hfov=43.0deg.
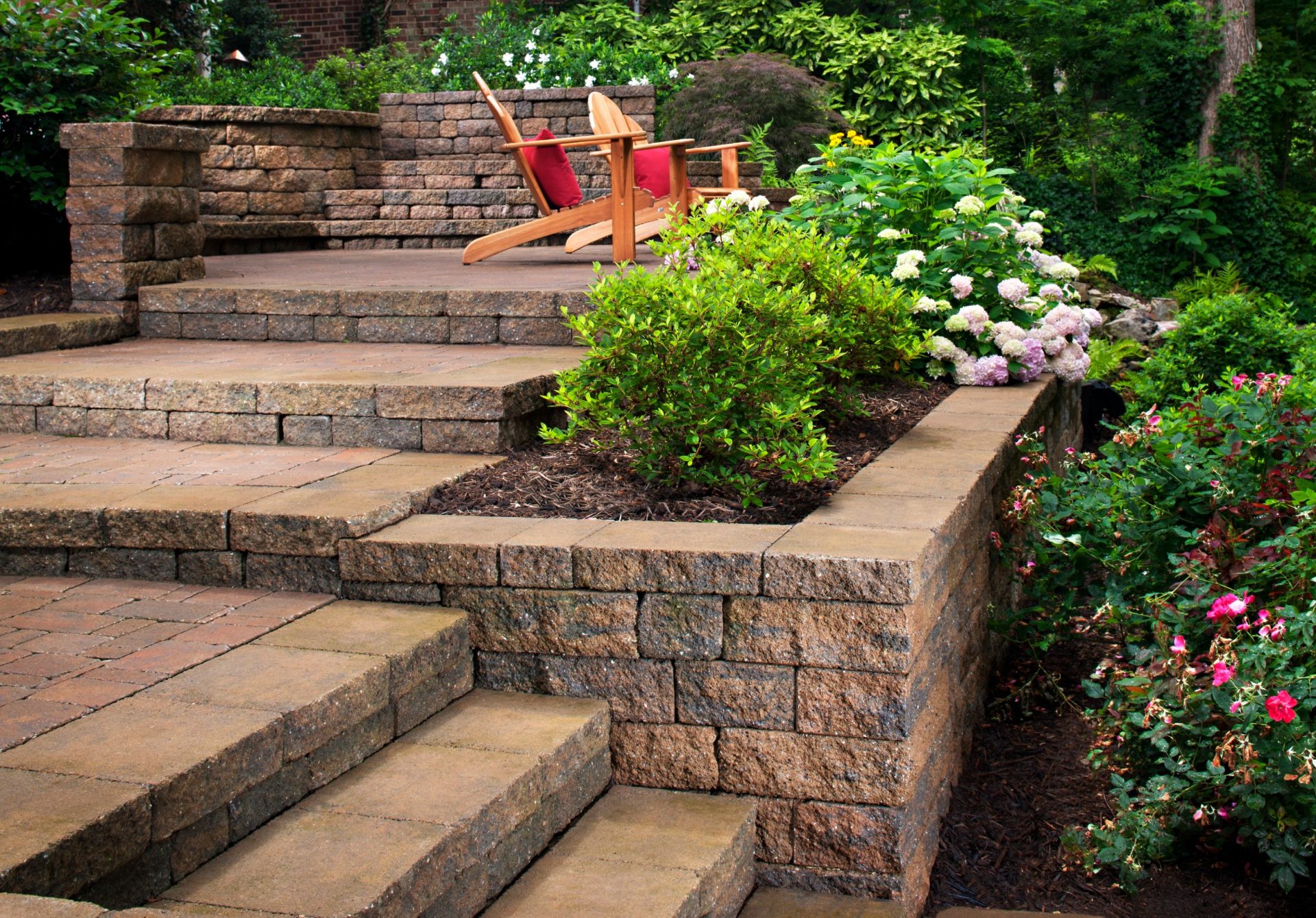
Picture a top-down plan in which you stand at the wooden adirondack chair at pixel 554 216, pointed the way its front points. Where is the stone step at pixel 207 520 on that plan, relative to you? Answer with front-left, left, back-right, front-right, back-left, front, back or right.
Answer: right

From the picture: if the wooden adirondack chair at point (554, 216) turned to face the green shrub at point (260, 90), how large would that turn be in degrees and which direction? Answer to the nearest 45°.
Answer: approximately 135° to its left

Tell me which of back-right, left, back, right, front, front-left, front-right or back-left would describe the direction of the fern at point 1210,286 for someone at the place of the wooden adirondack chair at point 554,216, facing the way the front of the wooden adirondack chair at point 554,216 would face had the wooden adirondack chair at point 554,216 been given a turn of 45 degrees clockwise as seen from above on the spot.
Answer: left

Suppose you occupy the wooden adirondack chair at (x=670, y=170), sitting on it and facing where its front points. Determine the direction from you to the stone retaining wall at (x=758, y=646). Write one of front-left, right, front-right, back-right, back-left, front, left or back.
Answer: front-right

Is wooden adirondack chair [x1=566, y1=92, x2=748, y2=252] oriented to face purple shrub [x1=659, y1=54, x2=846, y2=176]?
no

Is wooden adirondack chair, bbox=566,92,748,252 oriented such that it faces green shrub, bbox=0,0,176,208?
no

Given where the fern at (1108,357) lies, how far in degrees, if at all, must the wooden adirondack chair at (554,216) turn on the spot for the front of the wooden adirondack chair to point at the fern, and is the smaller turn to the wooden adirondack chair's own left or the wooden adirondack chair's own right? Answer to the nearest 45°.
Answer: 0° — it already faces it

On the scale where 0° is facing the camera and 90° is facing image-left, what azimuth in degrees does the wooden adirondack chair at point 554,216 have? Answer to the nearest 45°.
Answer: approximately 270°

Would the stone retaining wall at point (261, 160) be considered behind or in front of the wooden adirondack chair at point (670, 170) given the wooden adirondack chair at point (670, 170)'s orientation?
behind

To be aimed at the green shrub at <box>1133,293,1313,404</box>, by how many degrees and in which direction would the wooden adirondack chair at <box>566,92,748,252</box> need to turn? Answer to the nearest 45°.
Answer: approximately 45° to its left

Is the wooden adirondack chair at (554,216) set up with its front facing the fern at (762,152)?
no

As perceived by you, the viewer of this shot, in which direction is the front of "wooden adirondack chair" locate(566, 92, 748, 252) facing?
facing the viewer and to the right of the viewer

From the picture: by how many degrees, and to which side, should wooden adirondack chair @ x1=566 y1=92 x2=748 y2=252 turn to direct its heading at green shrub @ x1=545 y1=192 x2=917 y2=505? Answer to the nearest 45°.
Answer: approximately 45° to its right

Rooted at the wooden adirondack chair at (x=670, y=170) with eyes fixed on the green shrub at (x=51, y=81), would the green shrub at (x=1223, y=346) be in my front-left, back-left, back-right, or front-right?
back-left

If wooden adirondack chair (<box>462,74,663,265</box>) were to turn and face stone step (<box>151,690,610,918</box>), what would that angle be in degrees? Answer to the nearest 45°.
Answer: approximately 90° to its right

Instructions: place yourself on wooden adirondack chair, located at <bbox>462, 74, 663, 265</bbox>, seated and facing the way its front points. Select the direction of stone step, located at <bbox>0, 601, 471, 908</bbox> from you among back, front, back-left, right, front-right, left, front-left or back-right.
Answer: right

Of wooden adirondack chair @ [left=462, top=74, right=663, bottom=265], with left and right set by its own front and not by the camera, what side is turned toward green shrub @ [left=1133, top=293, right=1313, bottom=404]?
front
